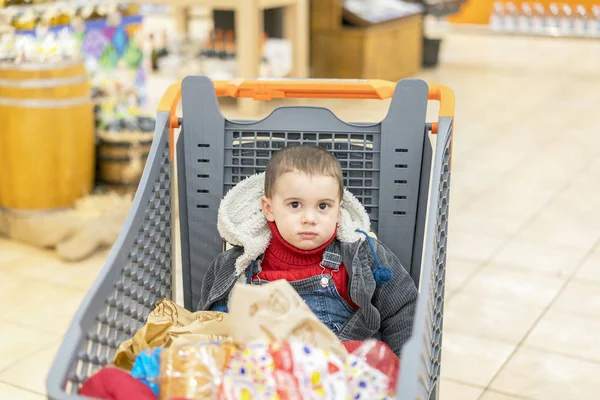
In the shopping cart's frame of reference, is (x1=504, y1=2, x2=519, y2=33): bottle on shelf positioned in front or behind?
behind

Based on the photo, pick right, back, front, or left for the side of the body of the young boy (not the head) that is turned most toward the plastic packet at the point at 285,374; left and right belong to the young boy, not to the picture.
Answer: front

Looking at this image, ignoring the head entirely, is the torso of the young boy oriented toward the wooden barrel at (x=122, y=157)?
no

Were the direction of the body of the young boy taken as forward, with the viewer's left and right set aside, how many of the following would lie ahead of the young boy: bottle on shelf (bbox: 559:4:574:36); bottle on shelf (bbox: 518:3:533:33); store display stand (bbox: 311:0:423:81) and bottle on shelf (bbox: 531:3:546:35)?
0

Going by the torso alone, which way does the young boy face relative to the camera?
toward the camera

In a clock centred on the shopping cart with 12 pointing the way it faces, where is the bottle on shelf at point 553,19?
The bottle on shelf is roughly at 7 o'clock from the shopping cart.

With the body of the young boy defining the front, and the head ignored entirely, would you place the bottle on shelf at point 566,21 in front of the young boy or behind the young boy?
behind

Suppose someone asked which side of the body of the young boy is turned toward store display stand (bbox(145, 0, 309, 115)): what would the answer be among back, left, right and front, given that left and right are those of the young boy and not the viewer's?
back

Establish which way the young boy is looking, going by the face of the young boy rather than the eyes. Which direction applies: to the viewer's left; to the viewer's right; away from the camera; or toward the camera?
toward the camera

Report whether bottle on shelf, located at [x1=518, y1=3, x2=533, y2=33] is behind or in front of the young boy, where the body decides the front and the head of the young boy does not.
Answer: behind

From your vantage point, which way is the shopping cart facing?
toward the camera

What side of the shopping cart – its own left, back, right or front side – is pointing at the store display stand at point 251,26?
back
